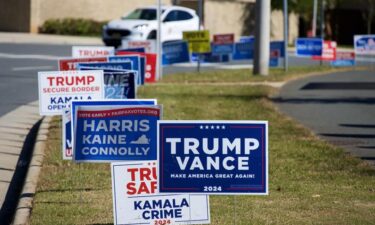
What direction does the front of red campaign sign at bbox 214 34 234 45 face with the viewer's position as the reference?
facing the viewer

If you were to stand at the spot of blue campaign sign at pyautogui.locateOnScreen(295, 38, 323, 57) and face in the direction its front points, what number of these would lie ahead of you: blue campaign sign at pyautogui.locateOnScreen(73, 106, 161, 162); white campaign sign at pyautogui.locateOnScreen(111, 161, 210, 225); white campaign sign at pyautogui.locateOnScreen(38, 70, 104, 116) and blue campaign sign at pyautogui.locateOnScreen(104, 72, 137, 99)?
4

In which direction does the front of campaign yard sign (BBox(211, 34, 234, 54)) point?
toward the camera

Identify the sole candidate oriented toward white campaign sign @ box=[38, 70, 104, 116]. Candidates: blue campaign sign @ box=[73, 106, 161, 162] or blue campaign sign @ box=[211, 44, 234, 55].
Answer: blue campaign sign @ box=[211, 44, 234, 55]

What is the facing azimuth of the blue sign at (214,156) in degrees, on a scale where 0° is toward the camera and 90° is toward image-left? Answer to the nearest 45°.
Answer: approximately 0°

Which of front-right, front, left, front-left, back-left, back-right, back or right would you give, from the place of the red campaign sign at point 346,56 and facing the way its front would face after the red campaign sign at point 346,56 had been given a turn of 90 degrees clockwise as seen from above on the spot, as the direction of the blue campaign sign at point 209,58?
front-left

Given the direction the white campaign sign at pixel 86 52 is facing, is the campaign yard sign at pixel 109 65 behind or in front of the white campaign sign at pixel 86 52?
in front

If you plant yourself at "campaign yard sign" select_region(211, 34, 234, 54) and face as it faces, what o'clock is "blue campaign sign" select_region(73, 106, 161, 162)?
The blue campaign sign is roughly at 12 o'clock from the campaign yard sign.

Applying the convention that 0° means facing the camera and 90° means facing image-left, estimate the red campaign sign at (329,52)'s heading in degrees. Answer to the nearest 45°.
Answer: approximately 0°

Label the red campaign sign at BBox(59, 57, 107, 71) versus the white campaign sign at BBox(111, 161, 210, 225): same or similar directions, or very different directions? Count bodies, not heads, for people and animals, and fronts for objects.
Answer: same or similar directions

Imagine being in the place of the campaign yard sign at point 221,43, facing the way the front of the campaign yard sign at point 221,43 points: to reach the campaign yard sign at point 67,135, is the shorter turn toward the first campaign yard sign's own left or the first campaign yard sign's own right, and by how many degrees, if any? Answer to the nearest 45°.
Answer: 0° — it already faces it

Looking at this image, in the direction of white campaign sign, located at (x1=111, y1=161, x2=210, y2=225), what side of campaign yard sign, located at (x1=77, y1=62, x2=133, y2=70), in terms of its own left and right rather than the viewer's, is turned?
front

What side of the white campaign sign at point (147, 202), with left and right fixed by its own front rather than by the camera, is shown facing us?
front

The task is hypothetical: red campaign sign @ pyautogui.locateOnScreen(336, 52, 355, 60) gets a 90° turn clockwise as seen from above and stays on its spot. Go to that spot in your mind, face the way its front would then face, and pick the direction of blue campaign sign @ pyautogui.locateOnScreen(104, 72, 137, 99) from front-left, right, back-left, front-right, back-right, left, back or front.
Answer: left

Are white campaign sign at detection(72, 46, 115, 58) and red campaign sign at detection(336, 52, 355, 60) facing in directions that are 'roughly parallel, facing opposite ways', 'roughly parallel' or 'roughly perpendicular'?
roughly parallel

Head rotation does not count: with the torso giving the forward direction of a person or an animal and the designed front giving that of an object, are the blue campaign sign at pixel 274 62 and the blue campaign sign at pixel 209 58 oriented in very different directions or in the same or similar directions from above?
same or similar directions
